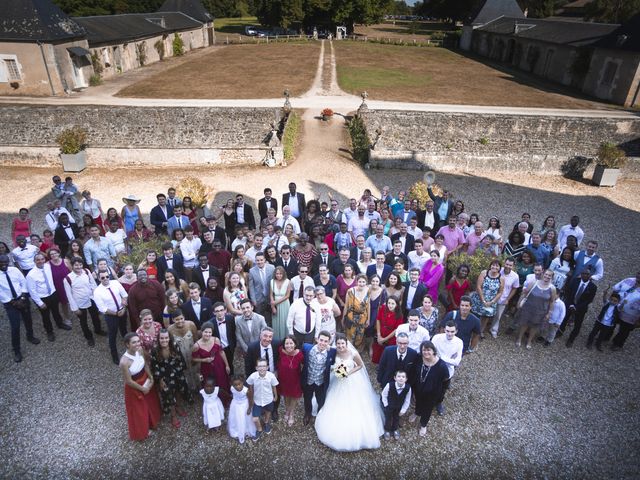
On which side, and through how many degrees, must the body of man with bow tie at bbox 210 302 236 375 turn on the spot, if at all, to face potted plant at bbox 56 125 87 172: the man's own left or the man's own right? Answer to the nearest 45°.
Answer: approximately 180°

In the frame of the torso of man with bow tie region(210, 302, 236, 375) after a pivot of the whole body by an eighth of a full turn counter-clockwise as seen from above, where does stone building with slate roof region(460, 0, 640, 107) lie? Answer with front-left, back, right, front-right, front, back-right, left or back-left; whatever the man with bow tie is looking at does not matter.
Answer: left

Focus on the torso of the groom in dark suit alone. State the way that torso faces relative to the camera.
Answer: toward the camera

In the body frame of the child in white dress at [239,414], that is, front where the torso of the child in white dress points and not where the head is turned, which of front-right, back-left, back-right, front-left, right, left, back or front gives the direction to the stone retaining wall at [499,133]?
back-left

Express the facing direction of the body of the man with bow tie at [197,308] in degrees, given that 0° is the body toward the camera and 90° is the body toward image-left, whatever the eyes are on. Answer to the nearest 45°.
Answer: approximately 0°

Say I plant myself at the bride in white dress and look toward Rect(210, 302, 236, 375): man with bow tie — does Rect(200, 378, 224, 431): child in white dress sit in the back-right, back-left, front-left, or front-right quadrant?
front-left

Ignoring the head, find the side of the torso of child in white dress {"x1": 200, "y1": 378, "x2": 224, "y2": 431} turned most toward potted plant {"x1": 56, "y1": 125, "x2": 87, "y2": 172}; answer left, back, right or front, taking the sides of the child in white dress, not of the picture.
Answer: back

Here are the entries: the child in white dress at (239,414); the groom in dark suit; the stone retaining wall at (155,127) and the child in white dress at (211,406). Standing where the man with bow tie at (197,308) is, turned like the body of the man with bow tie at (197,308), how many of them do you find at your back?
1

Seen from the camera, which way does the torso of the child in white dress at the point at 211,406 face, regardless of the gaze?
toward the camera

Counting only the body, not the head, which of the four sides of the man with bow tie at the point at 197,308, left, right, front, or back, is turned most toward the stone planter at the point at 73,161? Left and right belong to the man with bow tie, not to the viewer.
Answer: back

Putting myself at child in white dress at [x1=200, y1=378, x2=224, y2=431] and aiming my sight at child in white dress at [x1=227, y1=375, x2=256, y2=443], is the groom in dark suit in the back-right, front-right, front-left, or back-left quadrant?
front-left

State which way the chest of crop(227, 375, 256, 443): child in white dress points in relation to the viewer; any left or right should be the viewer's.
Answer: facing the viewer

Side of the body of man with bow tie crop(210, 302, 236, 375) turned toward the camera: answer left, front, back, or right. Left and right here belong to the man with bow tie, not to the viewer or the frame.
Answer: front

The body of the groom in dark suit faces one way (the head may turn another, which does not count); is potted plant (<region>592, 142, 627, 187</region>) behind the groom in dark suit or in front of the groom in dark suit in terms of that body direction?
behind

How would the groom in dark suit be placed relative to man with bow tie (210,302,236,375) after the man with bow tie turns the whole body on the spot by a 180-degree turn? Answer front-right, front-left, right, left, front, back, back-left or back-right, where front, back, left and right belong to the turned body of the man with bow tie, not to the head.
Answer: back-right
